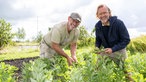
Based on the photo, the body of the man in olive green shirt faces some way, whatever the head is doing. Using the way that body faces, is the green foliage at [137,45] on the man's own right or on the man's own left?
on the man's own left

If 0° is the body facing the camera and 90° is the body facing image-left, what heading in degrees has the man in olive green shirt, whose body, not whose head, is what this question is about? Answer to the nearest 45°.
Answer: approximately 315°

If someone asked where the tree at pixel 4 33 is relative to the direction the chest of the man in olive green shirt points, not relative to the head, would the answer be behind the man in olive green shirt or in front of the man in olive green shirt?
behind
